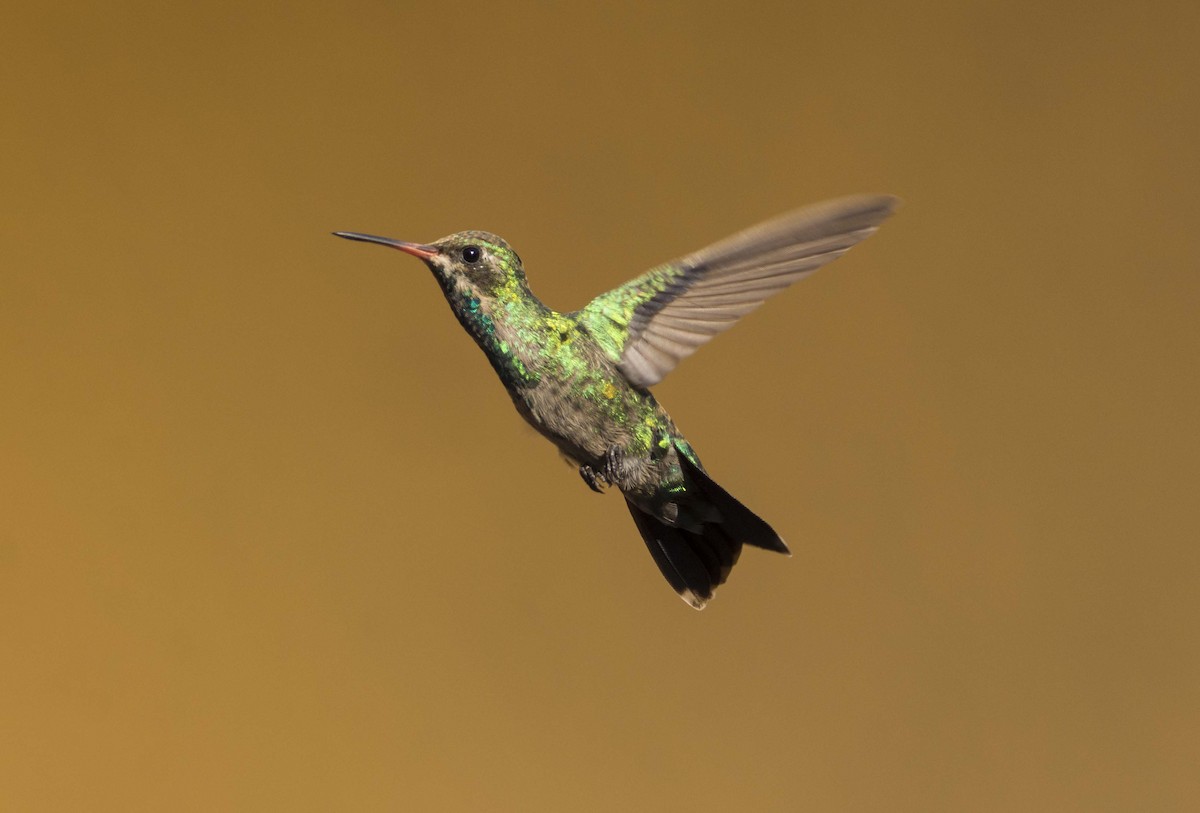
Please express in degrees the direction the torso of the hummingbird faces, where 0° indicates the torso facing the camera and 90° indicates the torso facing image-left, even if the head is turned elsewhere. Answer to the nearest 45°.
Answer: approximately 90°
